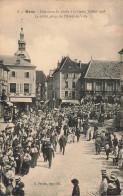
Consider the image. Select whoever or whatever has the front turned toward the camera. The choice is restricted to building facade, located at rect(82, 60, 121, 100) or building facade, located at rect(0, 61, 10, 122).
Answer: building facade, located at rect(82, 60, 121, 100)

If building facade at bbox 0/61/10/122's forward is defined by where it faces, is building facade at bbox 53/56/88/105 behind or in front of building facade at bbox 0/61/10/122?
in front

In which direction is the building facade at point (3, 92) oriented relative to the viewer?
to the viewer's right

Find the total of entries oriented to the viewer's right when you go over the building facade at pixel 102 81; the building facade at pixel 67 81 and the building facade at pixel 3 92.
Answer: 1

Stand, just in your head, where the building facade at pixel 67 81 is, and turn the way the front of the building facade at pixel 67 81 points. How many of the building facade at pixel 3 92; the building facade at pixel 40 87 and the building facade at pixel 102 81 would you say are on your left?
1

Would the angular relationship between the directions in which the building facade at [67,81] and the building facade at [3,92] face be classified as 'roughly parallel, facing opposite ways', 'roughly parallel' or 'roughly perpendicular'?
roughly perpendicular

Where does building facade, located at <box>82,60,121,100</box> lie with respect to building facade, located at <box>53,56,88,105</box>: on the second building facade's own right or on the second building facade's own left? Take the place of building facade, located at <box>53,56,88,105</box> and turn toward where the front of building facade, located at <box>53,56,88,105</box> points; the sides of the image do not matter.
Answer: on the second building facade's own left

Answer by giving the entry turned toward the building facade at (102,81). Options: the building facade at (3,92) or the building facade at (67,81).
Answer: the building facade at (3,92)

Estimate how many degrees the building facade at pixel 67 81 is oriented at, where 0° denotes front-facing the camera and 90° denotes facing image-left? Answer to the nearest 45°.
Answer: approximately 0°

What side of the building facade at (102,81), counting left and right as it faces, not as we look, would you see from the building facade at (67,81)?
right

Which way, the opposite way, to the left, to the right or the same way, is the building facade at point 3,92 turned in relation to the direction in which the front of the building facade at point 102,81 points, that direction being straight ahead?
to the left

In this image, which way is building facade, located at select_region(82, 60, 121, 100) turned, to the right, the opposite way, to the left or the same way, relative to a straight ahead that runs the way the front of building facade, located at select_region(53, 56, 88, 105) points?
the same way

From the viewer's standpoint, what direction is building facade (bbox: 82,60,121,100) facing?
toward the camera

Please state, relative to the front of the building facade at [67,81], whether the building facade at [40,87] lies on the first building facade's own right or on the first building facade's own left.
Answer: on the first building facade's own right
